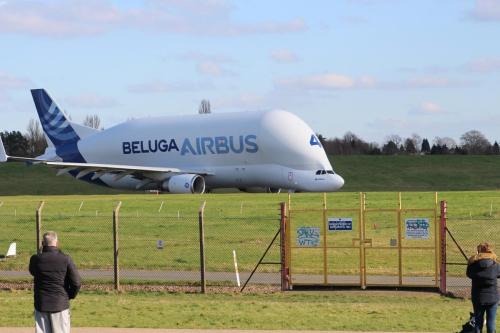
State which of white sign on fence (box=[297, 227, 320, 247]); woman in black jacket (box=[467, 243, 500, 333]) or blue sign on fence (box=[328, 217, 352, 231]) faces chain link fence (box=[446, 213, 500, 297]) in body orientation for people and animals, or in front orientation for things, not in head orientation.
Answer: the woman in black jacket

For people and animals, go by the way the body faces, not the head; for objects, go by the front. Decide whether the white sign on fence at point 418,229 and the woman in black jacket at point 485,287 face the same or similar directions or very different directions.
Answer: very different directions

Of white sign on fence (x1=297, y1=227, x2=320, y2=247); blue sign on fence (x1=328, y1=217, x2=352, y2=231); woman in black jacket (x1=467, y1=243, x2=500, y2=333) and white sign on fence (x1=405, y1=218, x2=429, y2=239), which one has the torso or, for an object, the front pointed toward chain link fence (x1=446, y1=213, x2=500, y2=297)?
the woman in black jacket

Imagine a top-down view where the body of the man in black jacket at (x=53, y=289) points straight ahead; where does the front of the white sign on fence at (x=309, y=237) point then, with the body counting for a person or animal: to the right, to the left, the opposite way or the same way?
the opposite way

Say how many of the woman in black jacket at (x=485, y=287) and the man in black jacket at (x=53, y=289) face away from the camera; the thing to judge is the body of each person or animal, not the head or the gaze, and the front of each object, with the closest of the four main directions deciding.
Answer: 2

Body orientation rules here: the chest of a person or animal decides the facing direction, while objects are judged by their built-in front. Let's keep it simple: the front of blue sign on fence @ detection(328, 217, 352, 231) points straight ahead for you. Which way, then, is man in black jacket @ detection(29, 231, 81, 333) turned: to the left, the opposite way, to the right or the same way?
the opposite way

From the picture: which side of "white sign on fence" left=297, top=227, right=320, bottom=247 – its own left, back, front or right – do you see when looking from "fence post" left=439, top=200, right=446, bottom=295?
left

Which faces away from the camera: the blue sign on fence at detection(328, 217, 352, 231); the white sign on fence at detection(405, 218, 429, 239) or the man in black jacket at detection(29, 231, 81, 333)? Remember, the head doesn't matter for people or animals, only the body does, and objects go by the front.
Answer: the man in black jacket

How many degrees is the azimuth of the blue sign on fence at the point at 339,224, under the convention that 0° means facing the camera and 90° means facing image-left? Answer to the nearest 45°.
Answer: approximately 0°

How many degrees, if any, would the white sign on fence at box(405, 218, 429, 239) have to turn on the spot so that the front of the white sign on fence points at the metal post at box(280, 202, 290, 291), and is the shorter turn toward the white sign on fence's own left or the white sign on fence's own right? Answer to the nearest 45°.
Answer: approximately 90° to the white sign on fence's own right

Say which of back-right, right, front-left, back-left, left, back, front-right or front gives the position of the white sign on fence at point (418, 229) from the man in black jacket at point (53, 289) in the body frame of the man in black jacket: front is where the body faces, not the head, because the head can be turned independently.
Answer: front-right

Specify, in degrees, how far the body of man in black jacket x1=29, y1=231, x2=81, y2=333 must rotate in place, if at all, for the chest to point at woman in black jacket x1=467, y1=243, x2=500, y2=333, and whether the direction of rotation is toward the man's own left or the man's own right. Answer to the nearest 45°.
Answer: approximately 90° to the man's own right

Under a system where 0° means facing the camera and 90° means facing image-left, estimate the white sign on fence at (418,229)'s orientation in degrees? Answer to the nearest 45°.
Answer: approximately 0°

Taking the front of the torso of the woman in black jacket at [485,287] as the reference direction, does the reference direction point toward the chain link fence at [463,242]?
yes
